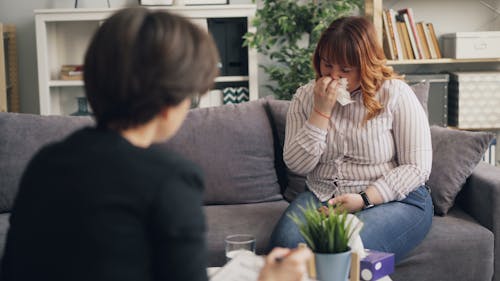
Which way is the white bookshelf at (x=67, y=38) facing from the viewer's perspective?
toward the camera

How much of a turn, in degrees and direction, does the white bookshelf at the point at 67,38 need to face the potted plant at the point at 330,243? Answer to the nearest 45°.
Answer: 0° — it already faces it

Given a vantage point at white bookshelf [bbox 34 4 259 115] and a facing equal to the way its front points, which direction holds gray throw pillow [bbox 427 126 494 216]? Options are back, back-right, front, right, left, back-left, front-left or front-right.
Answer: front-left

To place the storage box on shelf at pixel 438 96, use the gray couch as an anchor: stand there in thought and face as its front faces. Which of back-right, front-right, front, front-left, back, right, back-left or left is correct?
back-left

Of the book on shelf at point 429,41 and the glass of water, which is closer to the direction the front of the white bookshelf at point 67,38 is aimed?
the glass of water

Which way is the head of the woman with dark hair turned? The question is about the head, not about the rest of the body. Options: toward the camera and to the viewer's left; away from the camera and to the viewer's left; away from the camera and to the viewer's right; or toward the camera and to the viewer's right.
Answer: away from the camera and to the viewer's right

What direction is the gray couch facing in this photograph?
toward the camera

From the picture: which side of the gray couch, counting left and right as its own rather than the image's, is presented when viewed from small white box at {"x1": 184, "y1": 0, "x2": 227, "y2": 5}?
back

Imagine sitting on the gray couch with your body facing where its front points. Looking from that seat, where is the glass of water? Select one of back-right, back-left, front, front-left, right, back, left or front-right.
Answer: front

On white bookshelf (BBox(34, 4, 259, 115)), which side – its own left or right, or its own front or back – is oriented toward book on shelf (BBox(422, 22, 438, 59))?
left

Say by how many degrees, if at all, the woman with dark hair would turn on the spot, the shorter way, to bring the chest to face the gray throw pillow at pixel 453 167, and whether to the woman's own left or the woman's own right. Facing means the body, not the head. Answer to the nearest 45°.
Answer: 0° — they already face it

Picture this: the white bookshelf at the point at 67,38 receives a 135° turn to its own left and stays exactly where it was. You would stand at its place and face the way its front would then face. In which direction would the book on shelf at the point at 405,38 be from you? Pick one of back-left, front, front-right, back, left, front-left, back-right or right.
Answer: front-right

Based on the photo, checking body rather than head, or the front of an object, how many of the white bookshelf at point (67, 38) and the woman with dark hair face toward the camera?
1

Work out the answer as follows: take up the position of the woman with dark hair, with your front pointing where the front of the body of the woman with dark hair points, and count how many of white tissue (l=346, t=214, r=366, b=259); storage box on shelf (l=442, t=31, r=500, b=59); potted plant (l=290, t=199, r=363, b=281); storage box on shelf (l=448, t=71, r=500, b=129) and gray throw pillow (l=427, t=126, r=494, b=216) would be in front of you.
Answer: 5

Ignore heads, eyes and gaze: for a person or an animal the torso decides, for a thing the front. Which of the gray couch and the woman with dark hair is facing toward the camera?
the gray couch

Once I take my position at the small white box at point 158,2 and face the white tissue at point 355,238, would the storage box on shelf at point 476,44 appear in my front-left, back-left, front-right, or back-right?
front-left

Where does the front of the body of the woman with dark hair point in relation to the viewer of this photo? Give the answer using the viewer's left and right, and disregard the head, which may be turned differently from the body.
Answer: facing away from the viewer and to the right of the viewer

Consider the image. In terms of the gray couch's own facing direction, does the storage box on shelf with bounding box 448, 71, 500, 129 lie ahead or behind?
behind

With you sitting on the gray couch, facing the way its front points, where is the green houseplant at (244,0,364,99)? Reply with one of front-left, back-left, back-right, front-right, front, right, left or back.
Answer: back

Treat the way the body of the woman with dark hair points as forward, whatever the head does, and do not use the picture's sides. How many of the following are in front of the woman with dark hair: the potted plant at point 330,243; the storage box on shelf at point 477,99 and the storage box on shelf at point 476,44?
3

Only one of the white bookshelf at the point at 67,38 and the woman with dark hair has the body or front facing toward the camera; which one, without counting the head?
the white bookshelf

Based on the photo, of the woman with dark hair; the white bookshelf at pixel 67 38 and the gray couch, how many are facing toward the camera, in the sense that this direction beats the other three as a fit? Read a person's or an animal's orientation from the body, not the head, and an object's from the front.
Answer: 2

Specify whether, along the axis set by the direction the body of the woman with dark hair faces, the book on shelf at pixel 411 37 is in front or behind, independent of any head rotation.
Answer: in front
